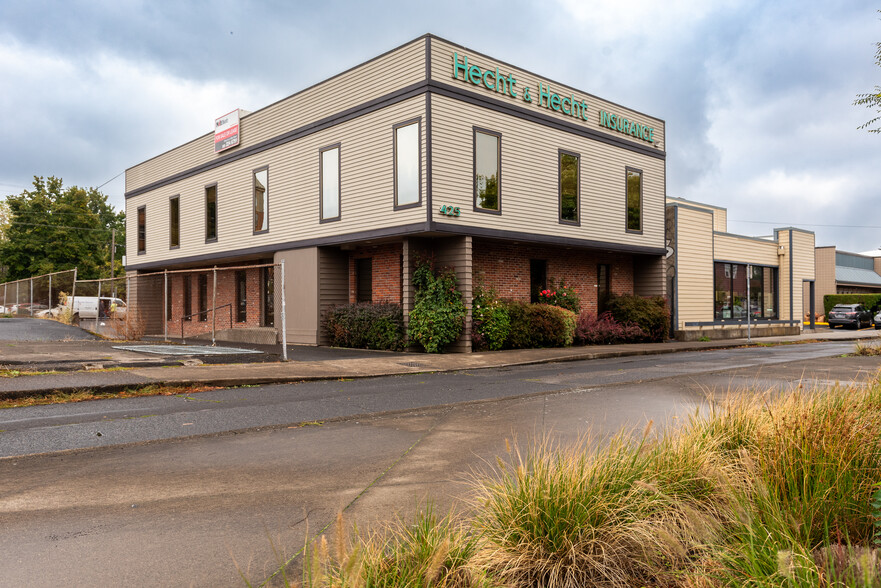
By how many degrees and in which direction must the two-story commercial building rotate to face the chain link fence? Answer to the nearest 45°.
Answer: approximately 180°

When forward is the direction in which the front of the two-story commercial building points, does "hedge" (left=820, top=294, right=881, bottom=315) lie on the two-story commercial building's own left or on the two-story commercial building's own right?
on the two-story commercial building's own left

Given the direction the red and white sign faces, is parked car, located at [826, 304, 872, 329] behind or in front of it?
behind

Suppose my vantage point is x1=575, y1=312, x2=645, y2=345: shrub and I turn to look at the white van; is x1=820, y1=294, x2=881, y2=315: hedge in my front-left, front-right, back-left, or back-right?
back-right

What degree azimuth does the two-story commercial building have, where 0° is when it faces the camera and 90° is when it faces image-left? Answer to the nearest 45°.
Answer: approximately 315°

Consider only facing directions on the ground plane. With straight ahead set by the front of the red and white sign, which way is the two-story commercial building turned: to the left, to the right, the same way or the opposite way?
to the left

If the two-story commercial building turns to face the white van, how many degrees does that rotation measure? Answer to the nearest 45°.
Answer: approximately 180°

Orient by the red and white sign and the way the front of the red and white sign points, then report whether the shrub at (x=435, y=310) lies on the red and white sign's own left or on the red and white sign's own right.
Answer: on the red and white sign's own left

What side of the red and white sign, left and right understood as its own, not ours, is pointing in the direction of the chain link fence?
right

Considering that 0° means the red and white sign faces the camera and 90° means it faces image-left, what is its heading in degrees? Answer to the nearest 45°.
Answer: approximately 45°
